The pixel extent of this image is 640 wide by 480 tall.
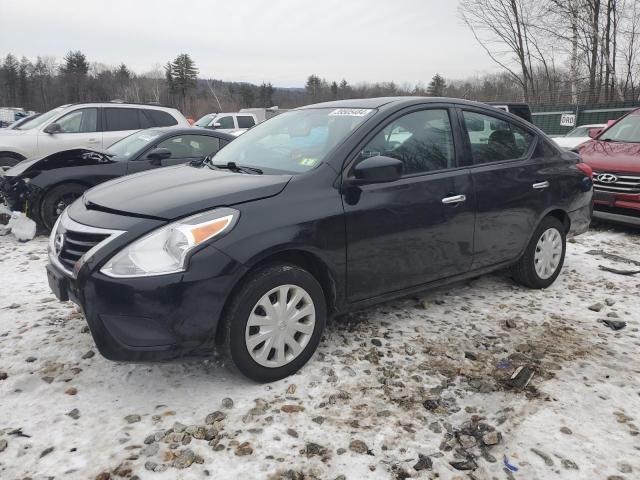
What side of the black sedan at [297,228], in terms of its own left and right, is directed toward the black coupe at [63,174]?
right

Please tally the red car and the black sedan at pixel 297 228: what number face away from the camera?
0

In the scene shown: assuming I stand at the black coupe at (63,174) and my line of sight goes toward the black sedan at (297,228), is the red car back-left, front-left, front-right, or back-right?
front-left

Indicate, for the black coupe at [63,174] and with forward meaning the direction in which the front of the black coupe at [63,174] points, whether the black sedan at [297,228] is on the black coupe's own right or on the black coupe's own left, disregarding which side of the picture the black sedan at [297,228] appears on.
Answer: on the black coupe's own left

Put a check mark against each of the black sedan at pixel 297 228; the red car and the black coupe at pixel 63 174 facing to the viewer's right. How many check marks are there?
0

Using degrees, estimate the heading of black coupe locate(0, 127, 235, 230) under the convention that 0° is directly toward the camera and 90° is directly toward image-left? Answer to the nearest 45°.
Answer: approximately 45°

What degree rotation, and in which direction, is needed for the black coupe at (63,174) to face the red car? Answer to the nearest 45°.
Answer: approximately 135° to its left

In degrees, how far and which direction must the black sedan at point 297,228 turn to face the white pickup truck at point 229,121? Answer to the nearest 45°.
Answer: approximately 135° to its right

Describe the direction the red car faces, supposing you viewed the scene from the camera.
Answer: facing the viewer and to the left of the viewer

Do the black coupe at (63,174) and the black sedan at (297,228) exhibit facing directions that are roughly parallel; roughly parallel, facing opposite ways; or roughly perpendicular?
roughly parallel

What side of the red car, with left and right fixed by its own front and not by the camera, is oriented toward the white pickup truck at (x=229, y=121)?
right

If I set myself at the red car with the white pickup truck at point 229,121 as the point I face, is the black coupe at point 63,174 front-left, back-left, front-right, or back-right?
front-left

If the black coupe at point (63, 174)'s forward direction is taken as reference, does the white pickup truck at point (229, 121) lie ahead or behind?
behind

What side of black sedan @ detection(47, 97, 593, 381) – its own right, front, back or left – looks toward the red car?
back
